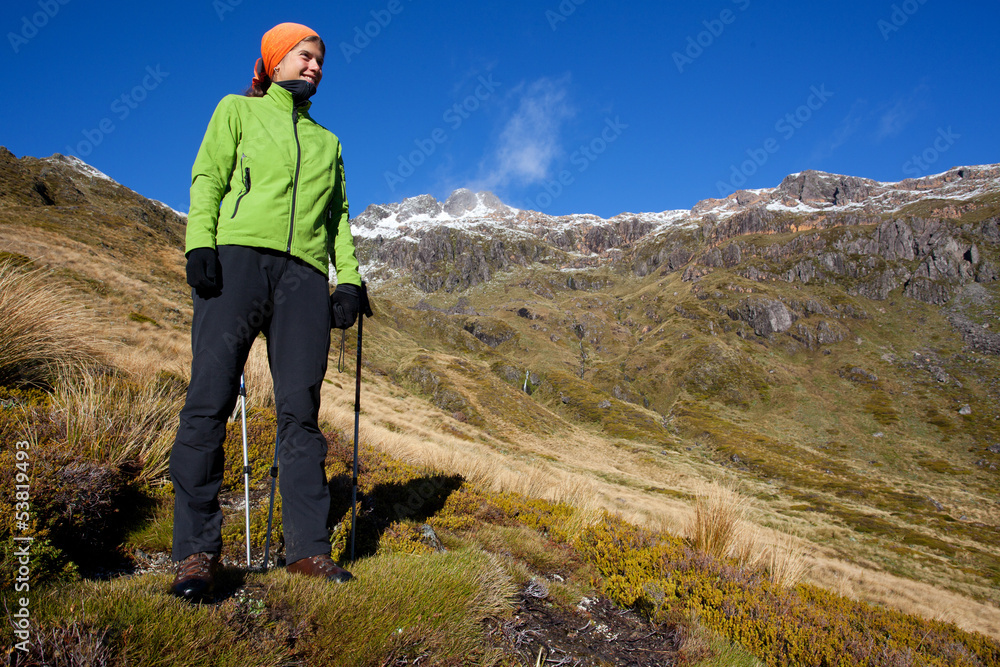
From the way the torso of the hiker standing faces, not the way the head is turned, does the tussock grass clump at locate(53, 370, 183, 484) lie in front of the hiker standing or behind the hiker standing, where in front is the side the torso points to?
behind

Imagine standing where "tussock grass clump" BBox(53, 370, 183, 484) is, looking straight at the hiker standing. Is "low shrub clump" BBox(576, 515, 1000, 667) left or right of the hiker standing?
left

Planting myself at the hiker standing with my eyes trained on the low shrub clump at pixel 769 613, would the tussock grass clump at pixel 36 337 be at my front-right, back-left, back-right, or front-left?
back-left

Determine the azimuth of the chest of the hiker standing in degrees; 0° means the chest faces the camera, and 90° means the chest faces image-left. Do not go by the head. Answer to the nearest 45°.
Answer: approximately 315°

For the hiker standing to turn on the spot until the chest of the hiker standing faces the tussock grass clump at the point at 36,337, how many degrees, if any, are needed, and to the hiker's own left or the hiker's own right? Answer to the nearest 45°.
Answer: approximately 180°

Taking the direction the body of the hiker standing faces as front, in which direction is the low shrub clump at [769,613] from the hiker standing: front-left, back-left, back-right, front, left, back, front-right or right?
front-left
